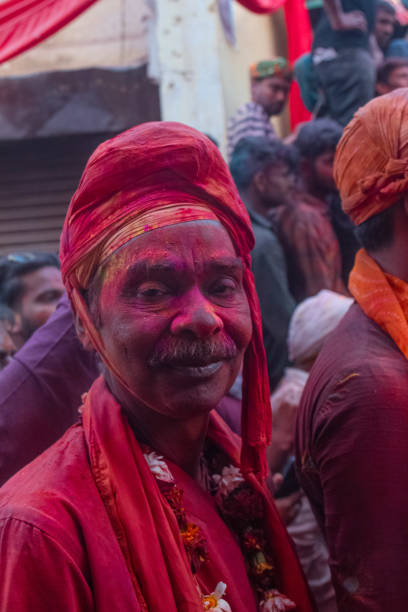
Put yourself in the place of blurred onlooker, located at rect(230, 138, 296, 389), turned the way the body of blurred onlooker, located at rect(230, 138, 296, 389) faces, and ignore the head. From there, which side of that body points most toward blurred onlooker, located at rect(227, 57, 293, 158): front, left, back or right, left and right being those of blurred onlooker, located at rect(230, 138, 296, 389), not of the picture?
left

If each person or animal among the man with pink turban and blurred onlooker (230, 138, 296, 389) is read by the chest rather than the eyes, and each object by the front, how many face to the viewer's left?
0

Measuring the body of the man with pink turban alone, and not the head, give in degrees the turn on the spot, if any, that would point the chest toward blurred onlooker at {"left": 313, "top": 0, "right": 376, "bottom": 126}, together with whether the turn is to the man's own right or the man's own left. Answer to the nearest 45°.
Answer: approximately 135° to the man's own left

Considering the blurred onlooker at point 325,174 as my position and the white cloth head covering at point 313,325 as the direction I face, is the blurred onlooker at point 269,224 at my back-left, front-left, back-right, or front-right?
front-right

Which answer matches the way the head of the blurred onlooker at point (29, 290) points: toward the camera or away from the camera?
toward the camera

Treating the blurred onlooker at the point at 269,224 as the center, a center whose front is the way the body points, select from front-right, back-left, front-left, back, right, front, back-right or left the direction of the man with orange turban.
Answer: right

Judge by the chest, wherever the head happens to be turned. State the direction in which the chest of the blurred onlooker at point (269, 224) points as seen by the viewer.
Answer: to the viewer's right

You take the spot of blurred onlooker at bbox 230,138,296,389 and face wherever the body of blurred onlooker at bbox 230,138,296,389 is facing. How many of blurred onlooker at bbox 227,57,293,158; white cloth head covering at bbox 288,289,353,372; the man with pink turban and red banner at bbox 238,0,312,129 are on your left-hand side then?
2

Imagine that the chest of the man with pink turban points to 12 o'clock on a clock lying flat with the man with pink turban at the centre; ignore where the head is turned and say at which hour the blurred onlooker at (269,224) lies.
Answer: The blurred onlooker is roughly at 8 o'clock from the man with pink turban.

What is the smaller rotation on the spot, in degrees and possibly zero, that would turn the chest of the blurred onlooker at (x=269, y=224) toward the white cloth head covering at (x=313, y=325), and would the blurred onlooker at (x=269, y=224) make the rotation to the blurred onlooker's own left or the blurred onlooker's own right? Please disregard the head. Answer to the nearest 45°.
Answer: approximately 90° to the blurred onlooker's own right

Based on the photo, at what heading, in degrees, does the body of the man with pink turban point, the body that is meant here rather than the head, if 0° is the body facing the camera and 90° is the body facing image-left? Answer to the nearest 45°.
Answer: approximately 315°
